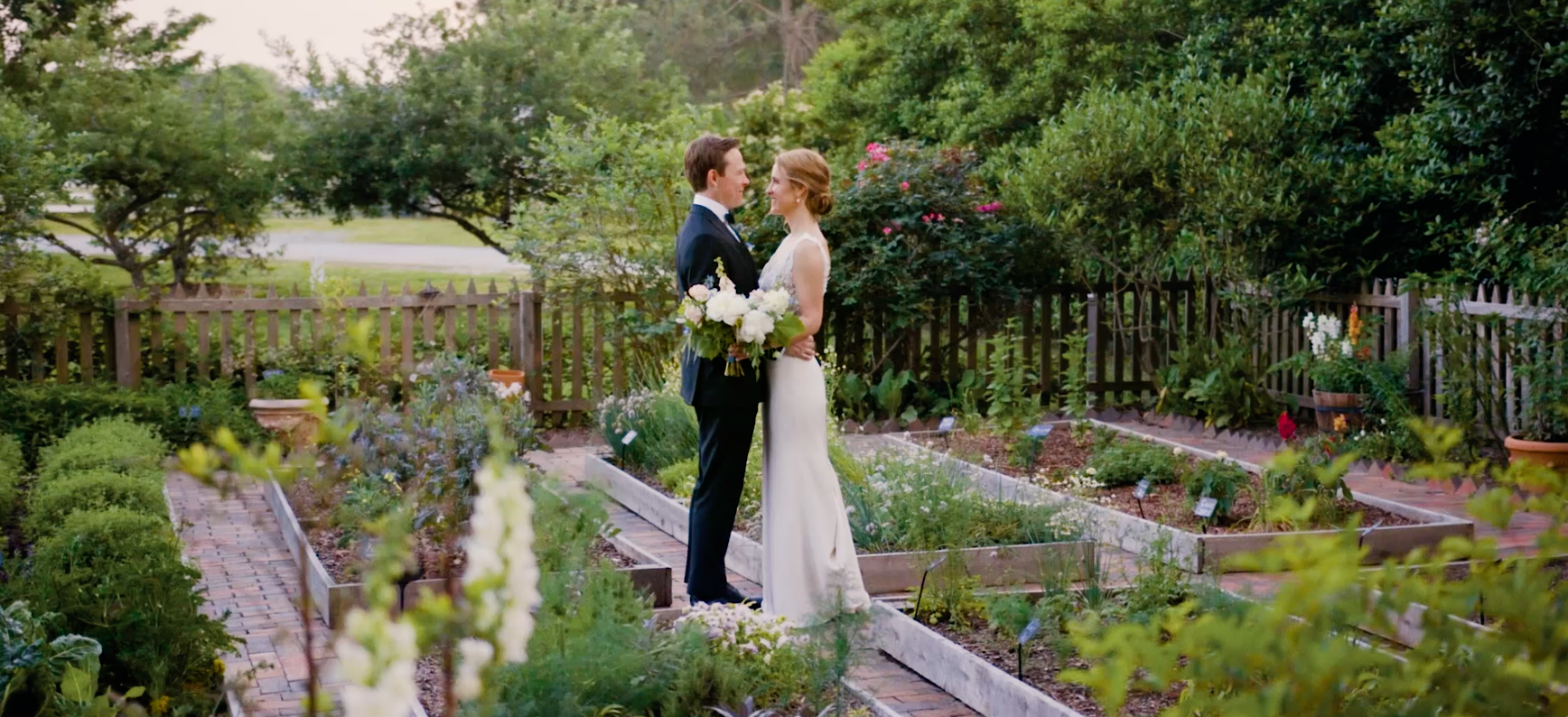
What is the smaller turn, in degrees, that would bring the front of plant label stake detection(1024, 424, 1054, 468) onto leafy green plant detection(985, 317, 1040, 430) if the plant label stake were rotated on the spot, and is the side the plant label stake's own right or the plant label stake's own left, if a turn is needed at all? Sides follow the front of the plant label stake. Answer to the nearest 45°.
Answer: approximately 135° to the plant label stake's own right

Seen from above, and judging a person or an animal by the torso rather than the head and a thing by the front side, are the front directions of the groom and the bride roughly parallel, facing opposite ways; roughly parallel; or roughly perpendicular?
roughly parallel, facing opposite ways

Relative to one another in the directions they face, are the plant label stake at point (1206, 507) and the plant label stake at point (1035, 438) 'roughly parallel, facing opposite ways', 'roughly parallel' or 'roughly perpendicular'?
roughly parallel

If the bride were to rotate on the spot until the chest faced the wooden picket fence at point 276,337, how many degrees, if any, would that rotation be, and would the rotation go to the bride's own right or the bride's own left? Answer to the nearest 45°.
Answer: approximately 45° to the bride's own right

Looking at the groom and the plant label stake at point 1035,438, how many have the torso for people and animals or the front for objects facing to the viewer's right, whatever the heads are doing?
1

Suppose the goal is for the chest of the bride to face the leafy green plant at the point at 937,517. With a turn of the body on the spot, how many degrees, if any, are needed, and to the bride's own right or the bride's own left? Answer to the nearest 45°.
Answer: approximately 135° to the bride's own right

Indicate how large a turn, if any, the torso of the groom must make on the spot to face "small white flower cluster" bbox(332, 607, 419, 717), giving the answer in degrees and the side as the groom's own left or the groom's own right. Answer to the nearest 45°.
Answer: approximately 90° to the groom's own right

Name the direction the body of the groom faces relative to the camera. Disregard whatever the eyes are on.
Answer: to the viewer's right

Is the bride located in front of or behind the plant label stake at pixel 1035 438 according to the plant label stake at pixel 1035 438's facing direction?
in front

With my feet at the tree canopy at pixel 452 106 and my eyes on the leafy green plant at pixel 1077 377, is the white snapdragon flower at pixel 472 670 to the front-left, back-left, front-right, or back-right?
front-right

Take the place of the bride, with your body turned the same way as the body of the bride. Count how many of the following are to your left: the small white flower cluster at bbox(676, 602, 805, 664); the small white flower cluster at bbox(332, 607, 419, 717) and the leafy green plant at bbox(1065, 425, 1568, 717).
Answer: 3

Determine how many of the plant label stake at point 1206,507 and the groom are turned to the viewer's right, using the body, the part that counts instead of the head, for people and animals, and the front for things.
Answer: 1

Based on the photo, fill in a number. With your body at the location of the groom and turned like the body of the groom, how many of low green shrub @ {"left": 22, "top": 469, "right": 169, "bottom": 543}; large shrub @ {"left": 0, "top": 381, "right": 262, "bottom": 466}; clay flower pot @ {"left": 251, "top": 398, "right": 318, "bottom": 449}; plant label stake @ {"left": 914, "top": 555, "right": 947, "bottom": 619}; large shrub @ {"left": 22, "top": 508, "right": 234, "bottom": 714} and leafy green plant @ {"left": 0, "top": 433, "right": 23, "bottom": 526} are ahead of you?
1

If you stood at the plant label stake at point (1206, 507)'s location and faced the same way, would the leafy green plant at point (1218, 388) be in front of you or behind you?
behind

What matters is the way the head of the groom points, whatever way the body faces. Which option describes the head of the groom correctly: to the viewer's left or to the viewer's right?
to the viewer's right

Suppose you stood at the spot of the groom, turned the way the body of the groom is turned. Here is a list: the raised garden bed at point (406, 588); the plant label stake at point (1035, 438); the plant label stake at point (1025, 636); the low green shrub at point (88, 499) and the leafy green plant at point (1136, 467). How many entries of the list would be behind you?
2

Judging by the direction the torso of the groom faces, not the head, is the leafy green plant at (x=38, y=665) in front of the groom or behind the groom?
behind

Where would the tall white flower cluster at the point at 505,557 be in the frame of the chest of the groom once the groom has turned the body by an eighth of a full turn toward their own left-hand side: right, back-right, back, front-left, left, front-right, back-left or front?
back-right

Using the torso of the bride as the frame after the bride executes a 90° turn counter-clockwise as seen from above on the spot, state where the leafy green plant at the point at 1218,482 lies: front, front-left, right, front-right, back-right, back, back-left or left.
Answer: back-left
